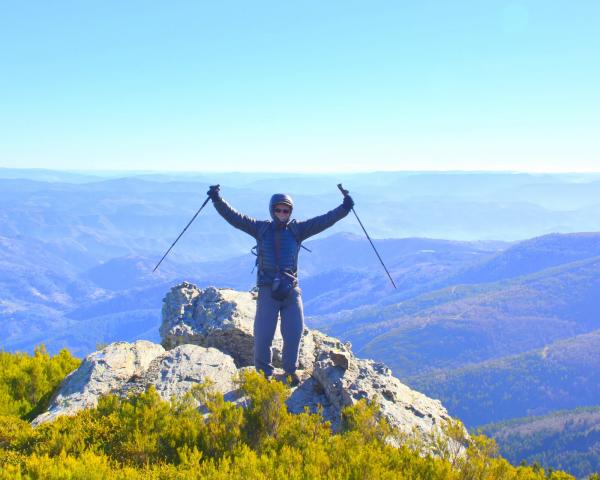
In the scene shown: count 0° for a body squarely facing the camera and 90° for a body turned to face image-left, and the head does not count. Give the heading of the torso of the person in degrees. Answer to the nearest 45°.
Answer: approximately 0°

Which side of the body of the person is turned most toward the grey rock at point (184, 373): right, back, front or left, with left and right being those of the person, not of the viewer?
right

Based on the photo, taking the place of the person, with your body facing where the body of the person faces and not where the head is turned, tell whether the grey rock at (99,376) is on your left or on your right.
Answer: on your right
